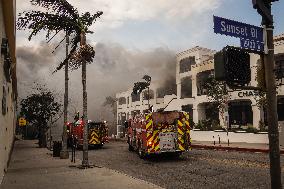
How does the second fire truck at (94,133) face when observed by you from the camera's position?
facing away from the viewer and to the left of the viewer

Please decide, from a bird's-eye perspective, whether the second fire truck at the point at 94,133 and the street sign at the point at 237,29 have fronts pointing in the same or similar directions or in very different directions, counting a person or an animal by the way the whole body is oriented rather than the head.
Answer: very different directions

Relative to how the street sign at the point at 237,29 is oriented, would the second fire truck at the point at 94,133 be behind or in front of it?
behind

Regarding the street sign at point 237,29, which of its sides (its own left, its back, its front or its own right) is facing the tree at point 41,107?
back

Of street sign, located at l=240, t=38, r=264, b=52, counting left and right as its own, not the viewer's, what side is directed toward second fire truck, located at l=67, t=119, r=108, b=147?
back

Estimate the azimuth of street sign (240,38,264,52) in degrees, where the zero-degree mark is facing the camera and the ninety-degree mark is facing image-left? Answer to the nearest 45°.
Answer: approximately 315°

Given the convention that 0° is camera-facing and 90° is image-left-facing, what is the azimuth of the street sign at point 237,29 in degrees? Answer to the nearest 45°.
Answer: approximately 315°

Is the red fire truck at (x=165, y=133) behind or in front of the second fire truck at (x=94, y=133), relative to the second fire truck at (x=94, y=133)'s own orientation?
behind

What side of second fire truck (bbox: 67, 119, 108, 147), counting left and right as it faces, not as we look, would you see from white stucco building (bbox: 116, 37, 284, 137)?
right
